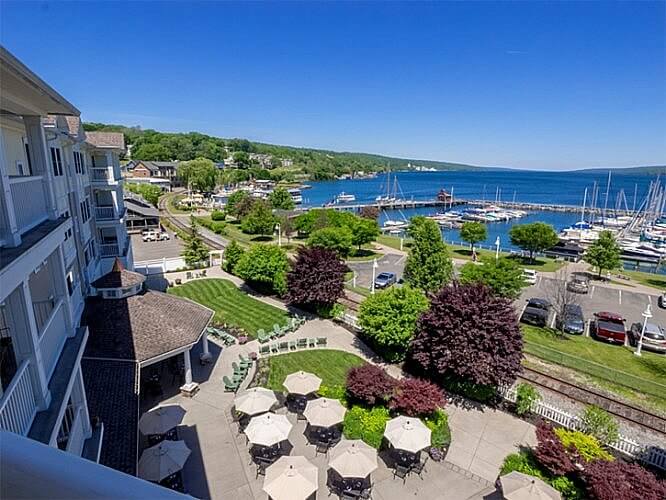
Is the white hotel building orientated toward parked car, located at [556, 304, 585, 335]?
yes

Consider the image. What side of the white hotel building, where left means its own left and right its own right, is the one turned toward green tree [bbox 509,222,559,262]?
front

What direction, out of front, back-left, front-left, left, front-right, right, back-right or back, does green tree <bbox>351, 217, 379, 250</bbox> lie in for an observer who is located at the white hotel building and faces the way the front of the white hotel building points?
front-left

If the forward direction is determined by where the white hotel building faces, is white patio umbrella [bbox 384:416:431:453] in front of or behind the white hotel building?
in front

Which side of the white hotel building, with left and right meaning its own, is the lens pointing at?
right

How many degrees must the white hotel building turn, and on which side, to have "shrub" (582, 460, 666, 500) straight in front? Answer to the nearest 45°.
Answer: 0° — it already faces it

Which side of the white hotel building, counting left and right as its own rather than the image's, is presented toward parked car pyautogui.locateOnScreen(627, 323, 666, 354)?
front

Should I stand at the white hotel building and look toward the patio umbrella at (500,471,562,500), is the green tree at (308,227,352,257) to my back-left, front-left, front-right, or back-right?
front-left

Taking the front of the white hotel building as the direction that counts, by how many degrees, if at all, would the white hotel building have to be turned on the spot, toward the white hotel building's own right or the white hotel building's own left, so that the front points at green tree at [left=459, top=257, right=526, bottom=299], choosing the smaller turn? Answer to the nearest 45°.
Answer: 0° — it already faces it

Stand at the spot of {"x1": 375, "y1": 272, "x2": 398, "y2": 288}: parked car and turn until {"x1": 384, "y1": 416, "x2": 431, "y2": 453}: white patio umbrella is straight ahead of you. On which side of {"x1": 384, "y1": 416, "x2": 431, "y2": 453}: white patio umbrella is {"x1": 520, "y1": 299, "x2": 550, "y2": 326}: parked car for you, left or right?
left

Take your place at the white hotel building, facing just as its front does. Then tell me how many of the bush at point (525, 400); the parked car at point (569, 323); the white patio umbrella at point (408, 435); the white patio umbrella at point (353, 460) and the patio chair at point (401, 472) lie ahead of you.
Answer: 5

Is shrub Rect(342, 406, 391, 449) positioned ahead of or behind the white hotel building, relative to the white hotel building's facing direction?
ahead

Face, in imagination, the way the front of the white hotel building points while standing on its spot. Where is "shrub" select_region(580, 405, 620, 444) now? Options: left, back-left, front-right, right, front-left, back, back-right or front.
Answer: front
